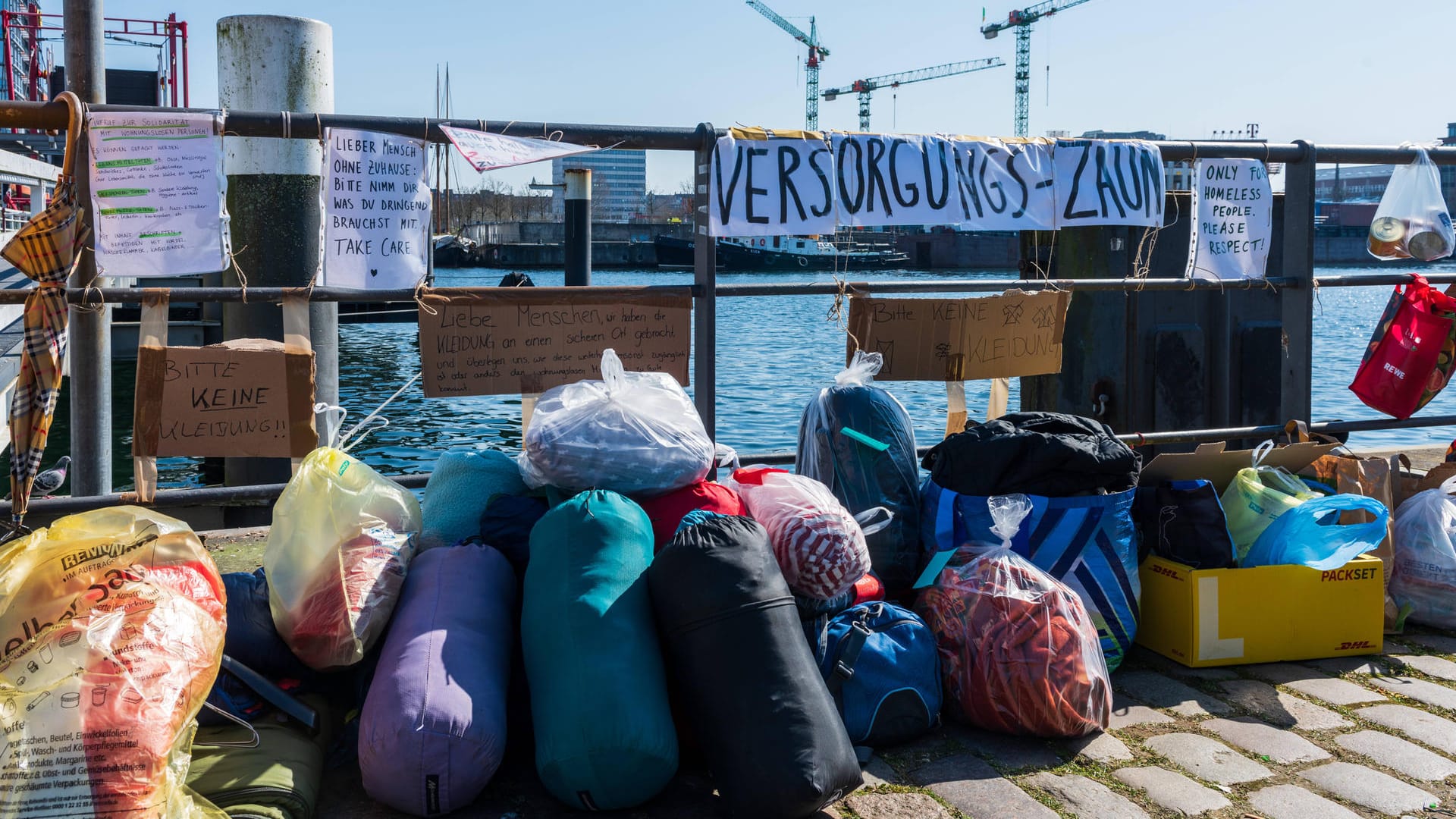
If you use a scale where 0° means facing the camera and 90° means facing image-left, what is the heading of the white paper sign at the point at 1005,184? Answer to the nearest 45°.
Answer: approximately 0°

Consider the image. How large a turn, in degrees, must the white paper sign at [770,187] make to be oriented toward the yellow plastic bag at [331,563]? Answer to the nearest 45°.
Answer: approximately 45° to its right

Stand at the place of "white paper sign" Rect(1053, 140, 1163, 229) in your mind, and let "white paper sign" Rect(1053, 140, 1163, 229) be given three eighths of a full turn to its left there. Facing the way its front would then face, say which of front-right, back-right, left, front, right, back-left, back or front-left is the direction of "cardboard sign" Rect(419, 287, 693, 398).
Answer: back

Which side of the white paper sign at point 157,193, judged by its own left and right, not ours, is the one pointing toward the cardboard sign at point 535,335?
left

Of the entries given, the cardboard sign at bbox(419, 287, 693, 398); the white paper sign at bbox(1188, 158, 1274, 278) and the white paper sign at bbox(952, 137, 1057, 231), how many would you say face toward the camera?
3

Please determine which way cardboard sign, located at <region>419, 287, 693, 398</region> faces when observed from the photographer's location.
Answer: facing the viewer

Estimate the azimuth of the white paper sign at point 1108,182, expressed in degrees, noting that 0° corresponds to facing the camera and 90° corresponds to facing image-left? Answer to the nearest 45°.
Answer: approximately 0°

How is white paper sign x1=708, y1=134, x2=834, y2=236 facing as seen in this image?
toward the camera
